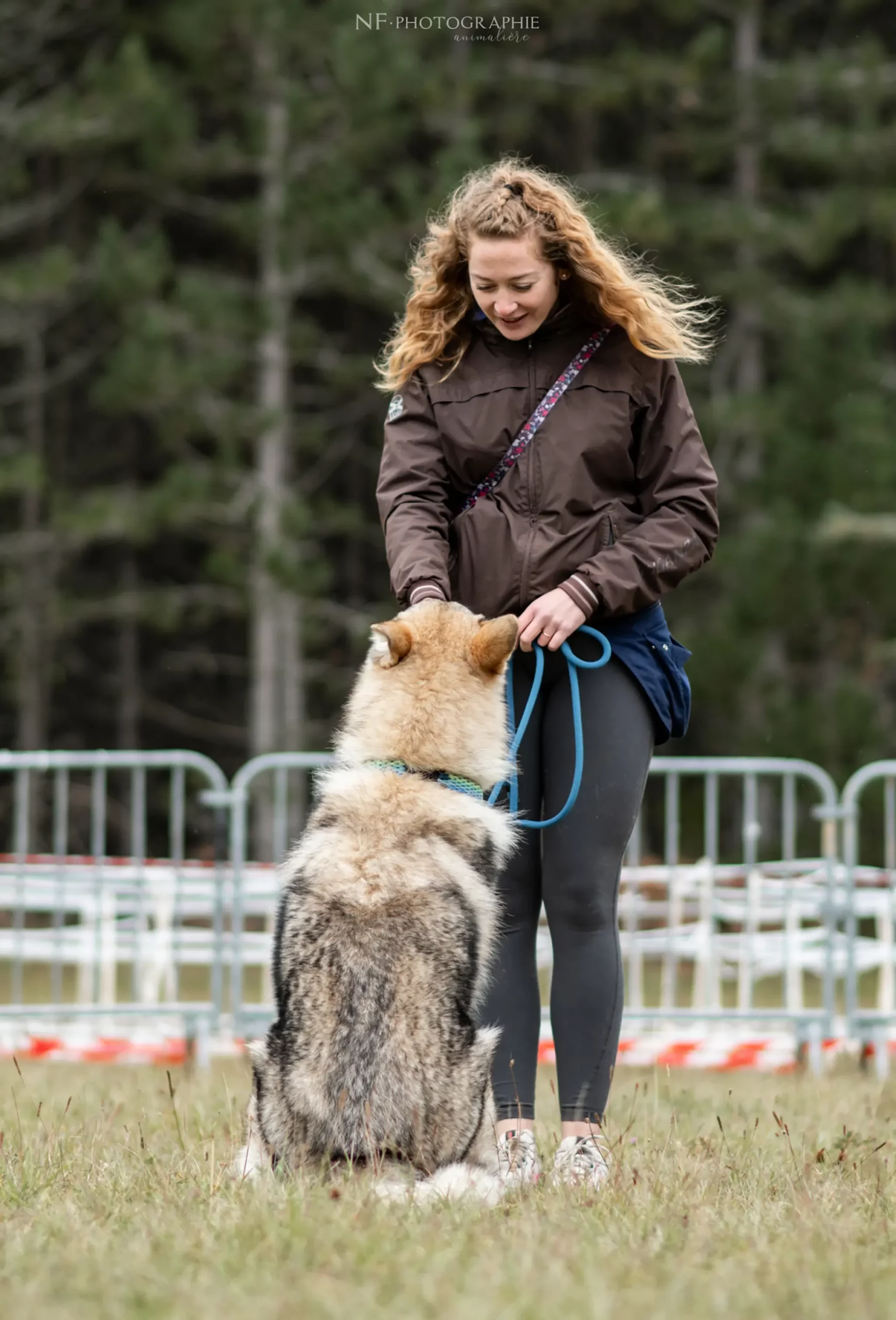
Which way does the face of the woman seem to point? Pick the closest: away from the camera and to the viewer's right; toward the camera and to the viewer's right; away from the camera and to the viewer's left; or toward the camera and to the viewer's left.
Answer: toward the camera and to the viewer's left

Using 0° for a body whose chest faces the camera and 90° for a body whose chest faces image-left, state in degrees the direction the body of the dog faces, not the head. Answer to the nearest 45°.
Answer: approximately 180°

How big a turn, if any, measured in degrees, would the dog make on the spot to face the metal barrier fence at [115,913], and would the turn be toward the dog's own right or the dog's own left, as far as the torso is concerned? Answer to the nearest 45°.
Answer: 0° — it already faces it

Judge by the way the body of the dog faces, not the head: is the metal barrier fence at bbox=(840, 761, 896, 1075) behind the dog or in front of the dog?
in front

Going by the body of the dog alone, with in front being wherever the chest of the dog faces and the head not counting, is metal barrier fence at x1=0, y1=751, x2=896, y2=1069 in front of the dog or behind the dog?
in front
